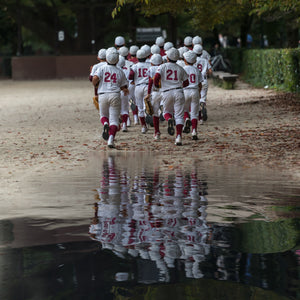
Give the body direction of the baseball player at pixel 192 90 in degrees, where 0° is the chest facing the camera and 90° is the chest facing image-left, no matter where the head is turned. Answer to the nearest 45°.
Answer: approximately 180°

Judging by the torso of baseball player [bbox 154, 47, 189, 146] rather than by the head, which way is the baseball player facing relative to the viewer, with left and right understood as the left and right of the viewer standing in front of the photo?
facing away from the viewer

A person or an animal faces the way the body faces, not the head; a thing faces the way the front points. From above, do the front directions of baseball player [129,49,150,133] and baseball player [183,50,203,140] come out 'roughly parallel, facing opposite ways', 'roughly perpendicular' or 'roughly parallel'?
roughly parallel

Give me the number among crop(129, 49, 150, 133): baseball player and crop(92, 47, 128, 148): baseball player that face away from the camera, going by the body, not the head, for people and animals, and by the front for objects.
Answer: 2

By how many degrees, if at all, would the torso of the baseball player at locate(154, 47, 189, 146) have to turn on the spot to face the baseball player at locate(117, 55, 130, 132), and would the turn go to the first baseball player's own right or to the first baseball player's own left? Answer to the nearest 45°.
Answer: approximately 45° to the first baseball player's own left

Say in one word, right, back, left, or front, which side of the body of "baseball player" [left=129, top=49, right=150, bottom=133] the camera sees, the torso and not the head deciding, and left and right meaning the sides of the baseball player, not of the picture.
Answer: back

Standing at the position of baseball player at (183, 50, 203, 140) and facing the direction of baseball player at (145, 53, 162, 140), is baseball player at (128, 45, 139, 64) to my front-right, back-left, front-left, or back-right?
front-right

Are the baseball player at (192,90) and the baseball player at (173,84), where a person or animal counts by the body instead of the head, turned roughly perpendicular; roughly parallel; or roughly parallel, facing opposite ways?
roughly parallel

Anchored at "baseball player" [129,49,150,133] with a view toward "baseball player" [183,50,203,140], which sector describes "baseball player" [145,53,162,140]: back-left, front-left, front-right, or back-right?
front-right

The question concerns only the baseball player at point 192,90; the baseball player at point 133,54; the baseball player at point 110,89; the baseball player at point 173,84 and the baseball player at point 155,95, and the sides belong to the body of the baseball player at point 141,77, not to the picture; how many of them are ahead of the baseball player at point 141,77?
1

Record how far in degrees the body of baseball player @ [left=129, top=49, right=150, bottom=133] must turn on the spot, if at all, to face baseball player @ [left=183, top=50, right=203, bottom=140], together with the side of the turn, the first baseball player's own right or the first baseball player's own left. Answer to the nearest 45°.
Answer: approximately 135° to the first baseball player's own right

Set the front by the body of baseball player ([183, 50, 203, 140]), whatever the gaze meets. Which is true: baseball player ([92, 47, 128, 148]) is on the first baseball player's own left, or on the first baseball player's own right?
on the first baseball player's own left

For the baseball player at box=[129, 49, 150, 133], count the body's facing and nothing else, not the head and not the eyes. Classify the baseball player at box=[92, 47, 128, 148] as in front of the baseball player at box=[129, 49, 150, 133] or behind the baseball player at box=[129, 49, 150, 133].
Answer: behind

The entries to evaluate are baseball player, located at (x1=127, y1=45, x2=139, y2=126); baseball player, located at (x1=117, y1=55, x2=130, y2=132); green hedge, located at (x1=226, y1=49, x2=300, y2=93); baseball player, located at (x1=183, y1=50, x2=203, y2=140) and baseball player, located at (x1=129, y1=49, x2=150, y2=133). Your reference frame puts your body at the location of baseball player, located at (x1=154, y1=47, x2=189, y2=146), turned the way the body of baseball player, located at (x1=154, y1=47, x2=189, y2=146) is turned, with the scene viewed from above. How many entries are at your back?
0

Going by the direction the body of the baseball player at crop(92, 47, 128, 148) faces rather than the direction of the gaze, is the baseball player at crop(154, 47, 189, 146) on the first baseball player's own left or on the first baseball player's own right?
on the first baseball player's own right

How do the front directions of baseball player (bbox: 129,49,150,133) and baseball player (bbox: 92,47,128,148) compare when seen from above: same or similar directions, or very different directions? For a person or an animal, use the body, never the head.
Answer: same or similar directions

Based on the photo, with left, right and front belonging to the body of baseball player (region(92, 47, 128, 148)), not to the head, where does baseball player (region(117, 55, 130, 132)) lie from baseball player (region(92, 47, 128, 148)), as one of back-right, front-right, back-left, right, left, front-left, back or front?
front

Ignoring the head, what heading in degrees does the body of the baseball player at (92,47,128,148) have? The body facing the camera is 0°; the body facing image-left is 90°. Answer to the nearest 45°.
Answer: approximately 180°

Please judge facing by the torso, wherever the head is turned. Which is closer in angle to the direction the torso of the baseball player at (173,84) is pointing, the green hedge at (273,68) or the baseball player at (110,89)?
the green hedge
